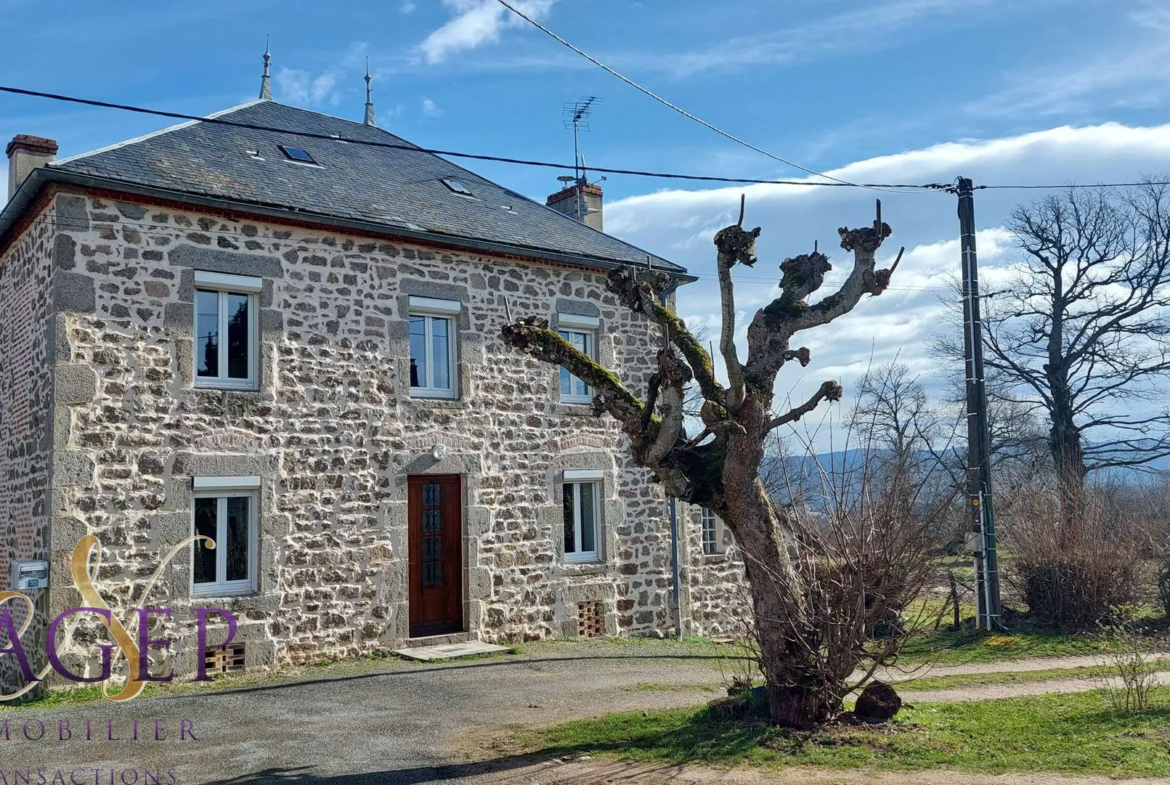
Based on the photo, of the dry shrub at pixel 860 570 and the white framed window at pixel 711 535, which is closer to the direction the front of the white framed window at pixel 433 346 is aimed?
the dry shrub

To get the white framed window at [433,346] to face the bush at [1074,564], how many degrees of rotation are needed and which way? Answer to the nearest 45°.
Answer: approximately 45° to its left

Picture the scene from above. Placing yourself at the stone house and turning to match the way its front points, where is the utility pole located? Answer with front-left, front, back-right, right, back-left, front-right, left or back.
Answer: front-left

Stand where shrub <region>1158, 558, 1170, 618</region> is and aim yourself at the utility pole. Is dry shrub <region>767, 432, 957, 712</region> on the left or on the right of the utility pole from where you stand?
left

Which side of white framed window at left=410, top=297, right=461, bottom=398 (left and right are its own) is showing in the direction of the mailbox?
right
